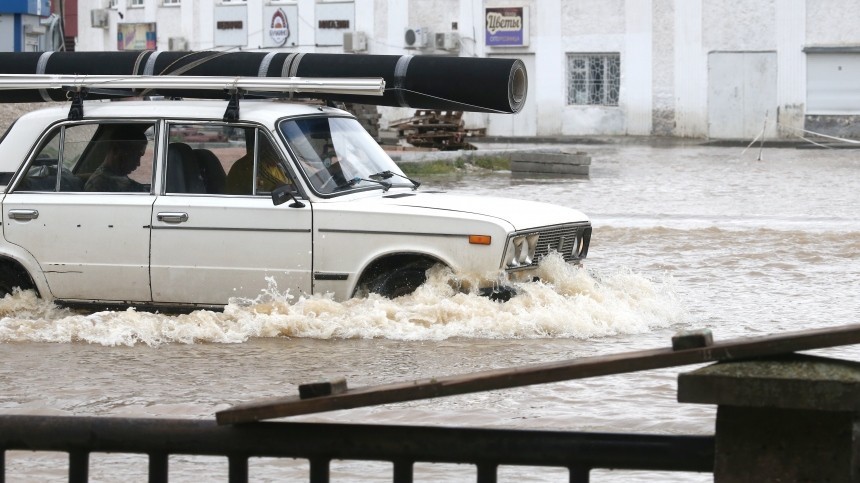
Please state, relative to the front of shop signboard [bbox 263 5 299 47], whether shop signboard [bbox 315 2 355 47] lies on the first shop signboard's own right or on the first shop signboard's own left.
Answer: on the first shop signboard's own left

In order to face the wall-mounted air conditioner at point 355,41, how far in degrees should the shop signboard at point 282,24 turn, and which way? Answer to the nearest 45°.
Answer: approximately 45° to its left

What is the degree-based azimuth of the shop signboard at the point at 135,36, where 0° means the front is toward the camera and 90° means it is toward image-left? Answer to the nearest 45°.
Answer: approximately 0°

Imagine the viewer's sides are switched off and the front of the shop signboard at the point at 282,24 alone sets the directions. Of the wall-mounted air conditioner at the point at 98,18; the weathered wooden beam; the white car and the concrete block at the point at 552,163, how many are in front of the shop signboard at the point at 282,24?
3

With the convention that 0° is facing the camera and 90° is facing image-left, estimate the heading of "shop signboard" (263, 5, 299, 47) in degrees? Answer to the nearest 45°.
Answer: approximately 0°

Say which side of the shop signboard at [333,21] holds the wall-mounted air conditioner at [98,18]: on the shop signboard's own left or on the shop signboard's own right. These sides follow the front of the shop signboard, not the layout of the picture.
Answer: on the shop signboard's own right

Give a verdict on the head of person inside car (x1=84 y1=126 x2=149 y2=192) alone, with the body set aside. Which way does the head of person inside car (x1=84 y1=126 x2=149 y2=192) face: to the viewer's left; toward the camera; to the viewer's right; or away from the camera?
to the viewer's right

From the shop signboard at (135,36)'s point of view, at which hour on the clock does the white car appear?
The white car is roughly at 12 o'clock from the shop signboard.

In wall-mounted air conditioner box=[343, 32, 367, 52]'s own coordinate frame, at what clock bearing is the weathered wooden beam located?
The weathered wooden beam is roughly at 12 o'clock from the wall-mounted air conditioner.
